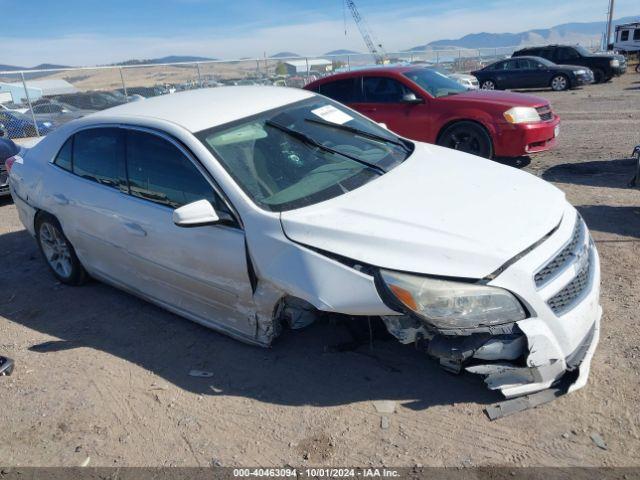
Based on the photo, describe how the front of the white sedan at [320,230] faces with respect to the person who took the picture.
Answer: facing the viewer and to the right of the viewer

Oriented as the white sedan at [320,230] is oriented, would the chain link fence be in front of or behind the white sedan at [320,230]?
behind

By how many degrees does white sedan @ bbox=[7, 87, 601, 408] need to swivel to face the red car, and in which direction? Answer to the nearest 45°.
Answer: approximately 90° to its left

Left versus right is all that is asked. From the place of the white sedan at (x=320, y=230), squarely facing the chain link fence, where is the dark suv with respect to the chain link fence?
right

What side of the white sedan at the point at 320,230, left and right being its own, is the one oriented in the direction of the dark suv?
left

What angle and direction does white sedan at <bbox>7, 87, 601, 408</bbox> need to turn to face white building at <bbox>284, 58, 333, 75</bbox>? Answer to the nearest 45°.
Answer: approximately 135° to its left
